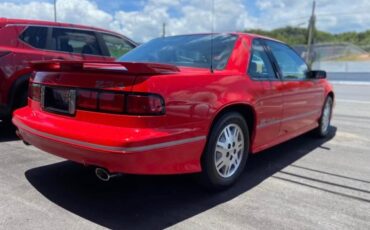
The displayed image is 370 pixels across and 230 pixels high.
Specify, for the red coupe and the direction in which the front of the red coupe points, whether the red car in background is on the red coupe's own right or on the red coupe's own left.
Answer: on the red coupe's own left

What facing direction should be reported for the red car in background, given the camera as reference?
facing away from the viewer and to the right of the viewer

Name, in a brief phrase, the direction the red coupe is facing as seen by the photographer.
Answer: facing away from the viewer and to the right of the viewer

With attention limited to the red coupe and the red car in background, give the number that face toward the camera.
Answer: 0
